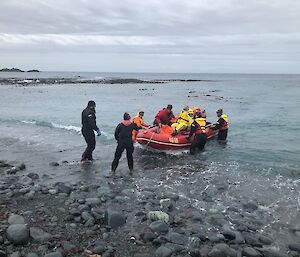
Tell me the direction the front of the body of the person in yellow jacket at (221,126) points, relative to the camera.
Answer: to the viewer's left

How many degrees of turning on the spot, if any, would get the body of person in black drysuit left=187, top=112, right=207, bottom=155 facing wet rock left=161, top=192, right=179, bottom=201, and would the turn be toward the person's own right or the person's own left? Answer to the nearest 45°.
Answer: approximately 135° to the person's own left

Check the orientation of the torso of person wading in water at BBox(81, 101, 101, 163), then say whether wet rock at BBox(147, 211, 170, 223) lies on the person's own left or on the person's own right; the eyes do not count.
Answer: on the person's own right

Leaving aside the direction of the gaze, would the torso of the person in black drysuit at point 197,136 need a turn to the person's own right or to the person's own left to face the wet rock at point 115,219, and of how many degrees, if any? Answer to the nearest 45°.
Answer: approximately 135° to the person's own left

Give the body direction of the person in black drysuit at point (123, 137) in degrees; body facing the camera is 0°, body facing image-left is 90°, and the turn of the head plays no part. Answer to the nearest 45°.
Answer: approximately 180°

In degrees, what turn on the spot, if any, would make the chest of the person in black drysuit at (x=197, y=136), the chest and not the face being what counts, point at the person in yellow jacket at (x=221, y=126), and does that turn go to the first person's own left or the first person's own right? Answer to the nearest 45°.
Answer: approximately 90° to the first person's own right

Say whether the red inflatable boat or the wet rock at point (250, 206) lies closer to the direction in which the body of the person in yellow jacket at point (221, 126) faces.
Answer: the red inflatable boat

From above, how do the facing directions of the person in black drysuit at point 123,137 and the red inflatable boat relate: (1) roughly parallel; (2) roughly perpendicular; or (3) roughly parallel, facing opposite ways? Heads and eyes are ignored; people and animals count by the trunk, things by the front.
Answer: roughly perpendicular

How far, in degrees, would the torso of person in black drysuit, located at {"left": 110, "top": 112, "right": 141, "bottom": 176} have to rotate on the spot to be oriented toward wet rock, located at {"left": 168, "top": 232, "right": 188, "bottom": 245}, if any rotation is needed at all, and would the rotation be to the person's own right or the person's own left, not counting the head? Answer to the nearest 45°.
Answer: approximately 180°

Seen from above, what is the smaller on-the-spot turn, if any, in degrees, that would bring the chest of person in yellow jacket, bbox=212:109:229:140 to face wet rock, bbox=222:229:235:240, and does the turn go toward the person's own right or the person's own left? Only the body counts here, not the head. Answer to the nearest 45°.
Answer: approximately 90° to the person's own left

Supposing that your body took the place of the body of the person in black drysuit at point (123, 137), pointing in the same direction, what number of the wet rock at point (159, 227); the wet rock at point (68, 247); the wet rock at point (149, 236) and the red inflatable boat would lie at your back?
3

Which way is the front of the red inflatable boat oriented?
to the viewer's left

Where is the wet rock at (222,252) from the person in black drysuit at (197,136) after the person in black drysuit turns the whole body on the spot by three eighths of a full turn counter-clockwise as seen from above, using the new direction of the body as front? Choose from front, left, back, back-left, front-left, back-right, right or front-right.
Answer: front

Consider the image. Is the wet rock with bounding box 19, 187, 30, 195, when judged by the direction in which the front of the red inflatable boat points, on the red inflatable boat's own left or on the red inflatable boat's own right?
on the red inflatable boat's own left
